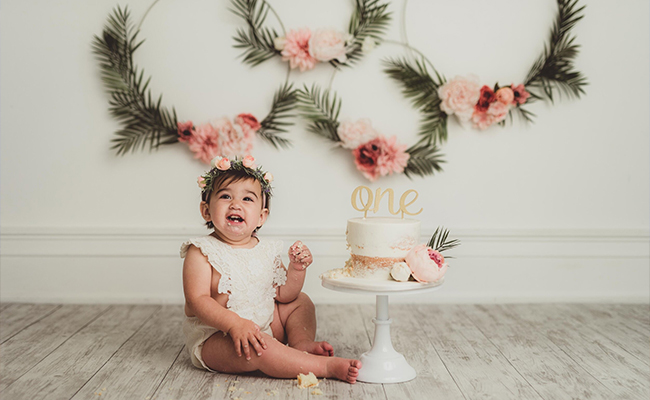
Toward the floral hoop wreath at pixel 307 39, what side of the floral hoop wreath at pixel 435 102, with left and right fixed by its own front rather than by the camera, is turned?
right

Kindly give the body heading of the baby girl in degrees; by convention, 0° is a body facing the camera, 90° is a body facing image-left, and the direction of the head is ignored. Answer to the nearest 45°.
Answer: approximately 315°

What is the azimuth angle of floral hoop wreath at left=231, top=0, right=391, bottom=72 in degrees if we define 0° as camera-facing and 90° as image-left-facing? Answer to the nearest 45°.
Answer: approximately 0°

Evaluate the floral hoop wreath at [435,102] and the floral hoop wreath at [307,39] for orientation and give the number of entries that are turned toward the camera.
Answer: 2

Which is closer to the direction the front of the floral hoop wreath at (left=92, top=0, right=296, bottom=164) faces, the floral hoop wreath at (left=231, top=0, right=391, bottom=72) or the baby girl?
the baby girl
